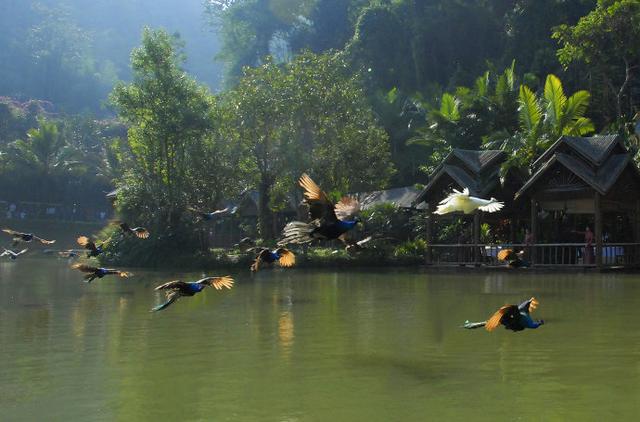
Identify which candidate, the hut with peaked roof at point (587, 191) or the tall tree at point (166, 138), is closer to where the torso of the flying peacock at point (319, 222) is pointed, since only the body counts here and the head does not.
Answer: the hut with peaked roof

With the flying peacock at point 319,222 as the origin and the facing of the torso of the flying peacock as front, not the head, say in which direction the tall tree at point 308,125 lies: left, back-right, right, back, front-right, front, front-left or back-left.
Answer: left

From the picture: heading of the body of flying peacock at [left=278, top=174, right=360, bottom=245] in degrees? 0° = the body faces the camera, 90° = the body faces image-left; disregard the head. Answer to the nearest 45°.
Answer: approximately 270°

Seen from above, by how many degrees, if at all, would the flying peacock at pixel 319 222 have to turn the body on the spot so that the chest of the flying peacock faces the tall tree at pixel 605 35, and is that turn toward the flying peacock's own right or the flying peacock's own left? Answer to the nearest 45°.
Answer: approximately 45° to the flying peacock's own left

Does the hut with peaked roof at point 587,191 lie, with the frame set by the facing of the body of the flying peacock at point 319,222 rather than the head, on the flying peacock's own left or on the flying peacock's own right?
on the flying peacock's own left
